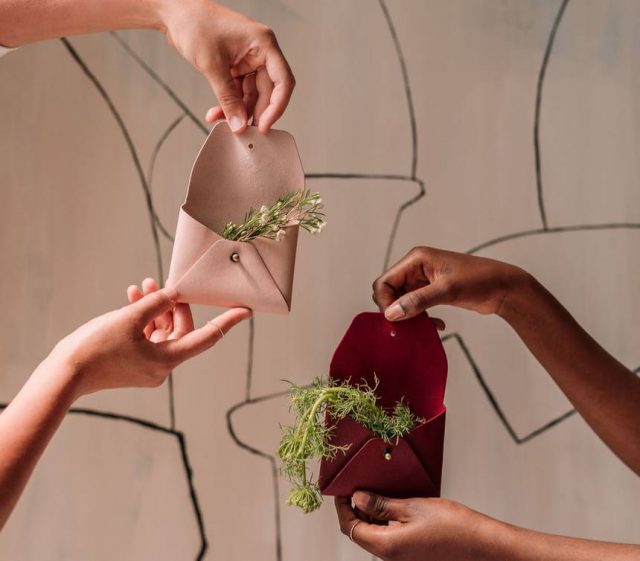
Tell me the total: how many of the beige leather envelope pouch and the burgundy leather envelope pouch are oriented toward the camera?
2

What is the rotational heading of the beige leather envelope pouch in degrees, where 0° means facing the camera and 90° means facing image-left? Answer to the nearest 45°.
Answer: approximately 0°
